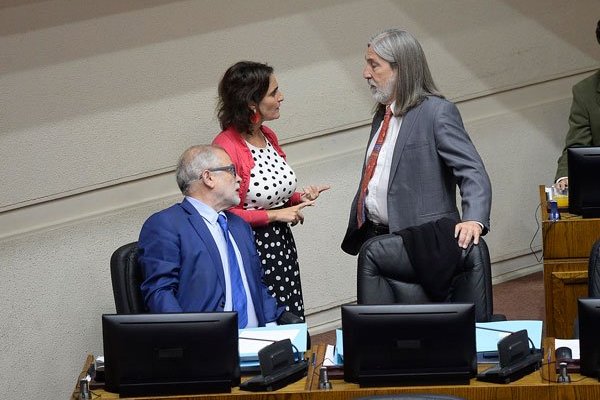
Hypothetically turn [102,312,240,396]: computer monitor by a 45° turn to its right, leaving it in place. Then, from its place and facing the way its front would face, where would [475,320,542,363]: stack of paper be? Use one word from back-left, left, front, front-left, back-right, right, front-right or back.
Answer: front-right

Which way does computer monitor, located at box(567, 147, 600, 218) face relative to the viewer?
away from the camera

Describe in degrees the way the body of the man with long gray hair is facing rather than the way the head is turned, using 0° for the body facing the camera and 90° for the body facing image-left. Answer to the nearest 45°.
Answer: approximately 45°

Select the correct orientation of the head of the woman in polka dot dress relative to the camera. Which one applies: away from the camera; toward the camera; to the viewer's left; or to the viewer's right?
to the viewer's right

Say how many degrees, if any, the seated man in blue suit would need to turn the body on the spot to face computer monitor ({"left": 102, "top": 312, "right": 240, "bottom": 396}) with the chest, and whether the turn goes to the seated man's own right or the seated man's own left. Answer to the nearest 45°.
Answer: approximately 45° to the seated man's own right

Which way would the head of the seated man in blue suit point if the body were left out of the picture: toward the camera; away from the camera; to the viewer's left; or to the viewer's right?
to the viewer's right

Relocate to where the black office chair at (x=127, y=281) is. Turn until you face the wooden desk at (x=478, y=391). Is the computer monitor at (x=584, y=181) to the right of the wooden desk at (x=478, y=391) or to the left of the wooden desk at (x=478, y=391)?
left

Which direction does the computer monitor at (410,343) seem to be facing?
away from the camera

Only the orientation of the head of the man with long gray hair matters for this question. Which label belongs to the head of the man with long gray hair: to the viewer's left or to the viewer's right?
to the viewer's left

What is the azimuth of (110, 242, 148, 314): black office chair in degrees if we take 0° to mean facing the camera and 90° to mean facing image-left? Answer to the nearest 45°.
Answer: approximately 315°

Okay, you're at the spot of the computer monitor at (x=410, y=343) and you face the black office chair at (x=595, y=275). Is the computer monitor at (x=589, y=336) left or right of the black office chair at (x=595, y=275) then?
right

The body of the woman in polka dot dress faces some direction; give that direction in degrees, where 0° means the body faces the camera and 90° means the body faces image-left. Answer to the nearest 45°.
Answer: approximately 315°
